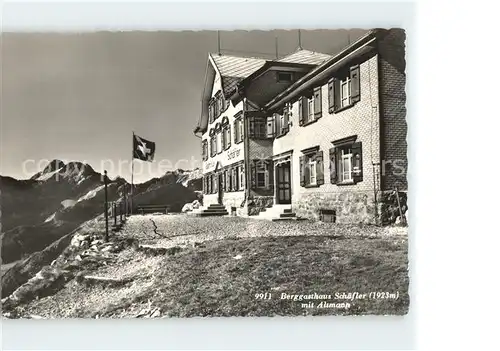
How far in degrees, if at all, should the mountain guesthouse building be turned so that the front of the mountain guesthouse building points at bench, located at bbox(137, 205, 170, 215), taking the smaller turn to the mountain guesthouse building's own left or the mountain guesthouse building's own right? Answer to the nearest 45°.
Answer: approximately 45° to the mountain guesthouse building's own right

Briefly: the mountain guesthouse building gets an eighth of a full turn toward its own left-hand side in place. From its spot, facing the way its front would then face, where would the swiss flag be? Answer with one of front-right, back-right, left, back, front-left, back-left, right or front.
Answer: right

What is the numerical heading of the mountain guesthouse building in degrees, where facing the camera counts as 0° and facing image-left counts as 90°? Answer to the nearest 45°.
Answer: approximately 45°
